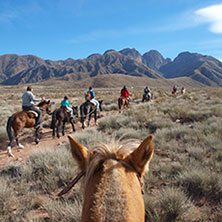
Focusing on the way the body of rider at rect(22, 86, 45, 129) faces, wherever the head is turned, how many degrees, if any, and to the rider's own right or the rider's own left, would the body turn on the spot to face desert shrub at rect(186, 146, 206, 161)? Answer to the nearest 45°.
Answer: approximately 90° to the rider's own right

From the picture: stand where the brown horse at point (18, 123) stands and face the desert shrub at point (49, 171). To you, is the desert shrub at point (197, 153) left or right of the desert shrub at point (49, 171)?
left

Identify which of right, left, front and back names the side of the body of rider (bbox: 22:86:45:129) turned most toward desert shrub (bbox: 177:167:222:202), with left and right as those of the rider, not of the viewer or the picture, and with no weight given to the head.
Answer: right

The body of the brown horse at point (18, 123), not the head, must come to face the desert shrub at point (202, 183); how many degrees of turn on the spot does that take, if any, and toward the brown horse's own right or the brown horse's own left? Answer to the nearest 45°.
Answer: approximately 90° to the brown horse's own right

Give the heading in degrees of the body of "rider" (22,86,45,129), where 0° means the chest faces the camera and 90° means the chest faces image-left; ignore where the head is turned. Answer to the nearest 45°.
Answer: approximately 225°

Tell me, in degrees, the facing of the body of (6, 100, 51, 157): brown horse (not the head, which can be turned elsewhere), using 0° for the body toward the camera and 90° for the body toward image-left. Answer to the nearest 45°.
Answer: approximately 225°

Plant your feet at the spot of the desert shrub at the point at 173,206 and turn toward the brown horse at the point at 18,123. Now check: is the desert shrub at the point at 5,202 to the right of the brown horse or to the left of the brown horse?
left

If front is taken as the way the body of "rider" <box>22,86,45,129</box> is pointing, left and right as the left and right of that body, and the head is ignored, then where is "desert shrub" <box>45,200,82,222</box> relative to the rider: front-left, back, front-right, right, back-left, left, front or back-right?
back-right

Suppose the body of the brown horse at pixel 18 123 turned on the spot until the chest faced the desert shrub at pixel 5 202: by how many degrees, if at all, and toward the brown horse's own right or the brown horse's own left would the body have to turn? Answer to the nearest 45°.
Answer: approximately 135° to the brown horse's own right
